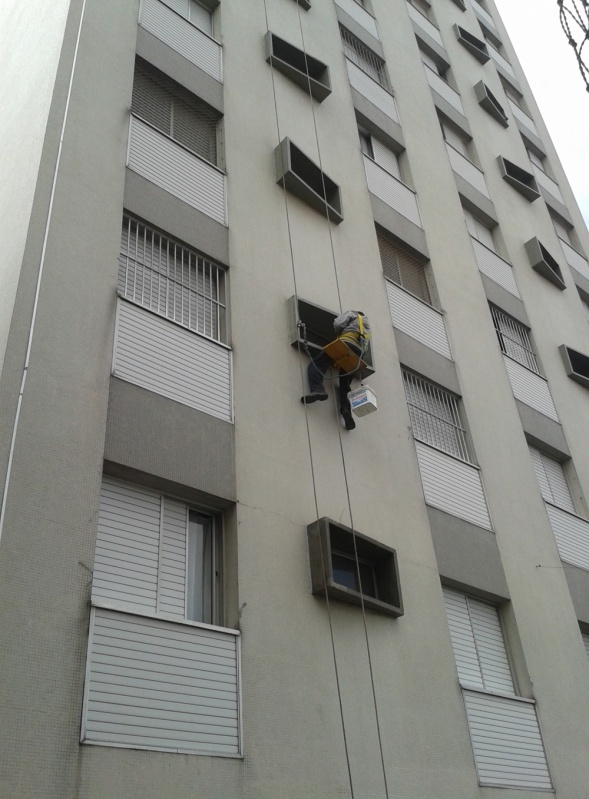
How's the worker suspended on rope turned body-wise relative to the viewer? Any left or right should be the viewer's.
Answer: facing away from the viewer and to the left of the viewer
